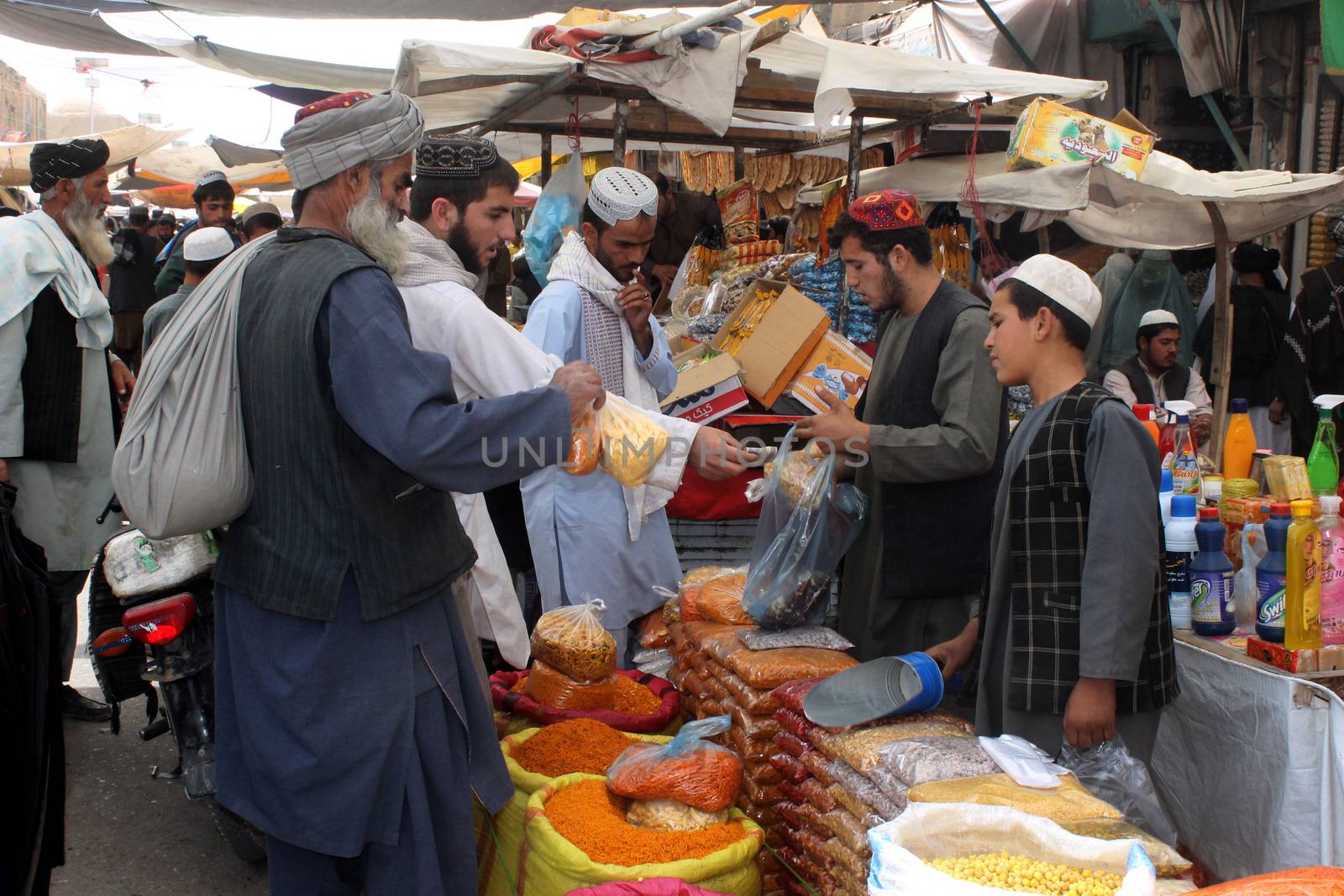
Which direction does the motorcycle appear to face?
away from the camera

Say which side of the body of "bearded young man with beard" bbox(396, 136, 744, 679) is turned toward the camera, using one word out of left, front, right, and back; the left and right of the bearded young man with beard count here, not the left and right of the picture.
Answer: right

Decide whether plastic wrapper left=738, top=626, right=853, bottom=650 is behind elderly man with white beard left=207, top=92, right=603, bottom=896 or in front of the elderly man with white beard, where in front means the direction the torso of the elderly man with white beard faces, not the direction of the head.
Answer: in front

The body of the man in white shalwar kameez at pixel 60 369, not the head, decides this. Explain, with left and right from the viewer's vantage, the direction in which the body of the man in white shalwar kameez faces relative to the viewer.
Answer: facing to the right of the viewer

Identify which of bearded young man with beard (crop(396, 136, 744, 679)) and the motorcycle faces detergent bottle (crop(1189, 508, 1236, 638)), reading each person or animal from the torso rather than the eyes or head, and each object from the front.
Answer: the bearded young man with beard

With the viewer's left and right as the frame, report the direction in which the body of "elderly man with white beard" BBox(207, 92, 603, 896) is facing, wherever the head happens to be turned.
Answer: facing away from the viewer and to the right of the viewer

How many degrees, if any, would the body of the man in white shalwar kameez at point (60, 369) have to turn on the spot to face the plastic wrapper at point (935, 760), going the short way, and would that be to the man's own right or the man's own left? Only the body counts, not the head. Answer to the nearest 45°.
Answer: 0° — they already face it

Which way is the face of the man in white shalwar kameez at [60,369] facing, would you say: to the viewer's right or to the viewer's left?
to the viewer's right

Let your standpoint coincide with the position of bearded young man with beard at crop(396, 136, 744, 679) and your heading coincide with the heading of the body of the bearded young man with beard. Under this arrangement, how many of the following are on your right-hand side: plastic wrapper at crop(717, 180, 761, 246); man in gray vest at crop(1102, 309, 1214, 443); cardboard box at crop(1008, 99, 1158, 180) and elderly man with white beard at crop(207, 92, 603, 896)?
1

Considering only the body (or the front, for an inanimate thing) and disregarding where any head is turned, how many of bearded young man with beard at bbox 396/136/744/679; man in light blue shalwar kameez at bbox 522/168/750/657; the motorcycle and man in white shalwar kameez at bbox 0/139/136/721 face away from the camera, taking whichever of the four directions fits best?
1

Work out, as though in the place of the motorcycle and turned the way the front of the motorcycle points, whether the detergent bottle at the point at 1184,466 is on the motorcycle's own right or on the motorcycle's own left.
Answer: on the motorcycle's own right

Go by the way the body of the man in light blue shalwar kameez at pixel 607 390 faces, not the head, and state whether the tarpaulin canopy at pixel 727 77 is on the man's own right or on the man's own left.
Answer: on the man's own left

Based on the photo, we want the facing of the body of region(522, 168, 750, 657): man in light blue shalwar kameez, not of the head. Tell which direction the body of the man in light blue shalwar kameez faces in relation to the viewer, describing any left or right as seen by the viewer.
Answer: facing the viewer and to the right of the viewer

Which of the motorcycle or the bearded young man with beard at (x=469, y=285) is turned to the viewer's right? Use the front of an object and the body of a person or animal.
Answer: the bearded young man with beard
